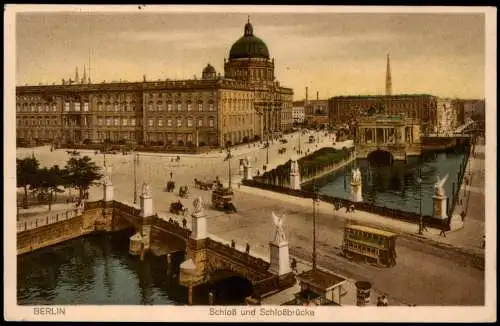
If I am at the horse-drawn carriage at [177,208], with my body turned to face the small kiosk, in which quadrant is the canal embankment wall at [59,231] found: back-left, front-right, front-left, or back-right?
back-right

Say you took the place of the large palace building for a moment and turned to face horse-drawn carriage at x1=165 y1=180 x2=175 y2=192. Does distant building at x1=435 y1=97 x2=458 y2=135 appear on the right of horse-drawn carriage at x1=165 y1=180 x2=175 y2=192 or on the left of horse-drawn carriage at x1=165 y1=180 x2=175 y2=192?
left
